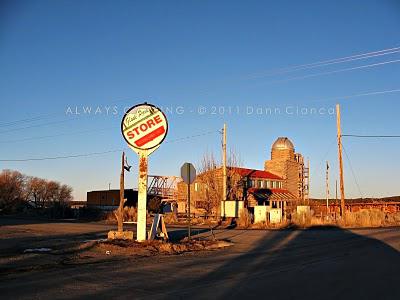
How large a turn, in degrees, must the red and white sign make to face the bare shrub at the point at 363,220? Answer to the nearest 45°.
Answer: approximately 135° to its left

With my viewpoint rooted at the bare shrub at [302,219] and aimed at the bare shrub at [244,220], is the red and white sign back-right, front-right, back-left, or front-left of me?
front-left

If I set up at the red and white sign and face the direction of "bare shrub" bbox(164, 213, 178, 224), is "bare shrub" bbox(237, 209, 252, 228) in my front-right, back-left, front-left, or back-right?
front-right

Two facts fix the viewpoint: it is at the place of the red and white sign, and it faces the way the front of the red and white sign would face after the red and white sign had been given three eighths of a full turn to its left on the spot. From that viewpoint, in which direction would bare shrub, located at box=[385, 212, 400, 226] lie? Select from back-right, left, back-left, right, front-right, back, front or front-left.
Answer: front

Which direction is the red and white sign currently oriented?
toward the camera

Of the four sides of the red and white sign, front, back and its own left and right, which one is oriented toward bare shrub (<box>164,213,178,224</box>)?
back

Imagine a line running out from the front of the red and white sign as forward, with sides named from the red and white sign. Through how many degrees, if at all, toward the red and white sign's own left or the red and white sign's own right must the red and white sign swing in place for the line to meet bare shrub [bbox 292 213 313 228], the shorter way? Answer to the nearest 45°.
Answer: approximately 135° to the red and white sign's own left

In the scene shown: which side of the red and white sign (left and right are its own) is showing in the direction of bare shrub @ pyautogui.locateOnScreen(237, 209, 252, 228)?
back

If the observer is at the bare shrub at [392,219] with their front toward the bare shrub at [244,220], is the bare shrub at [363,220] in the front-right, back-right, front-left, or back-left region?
front-left

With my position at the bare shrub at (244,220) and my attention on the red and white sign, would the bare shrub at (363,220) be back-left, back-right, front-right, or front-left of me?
back-left
